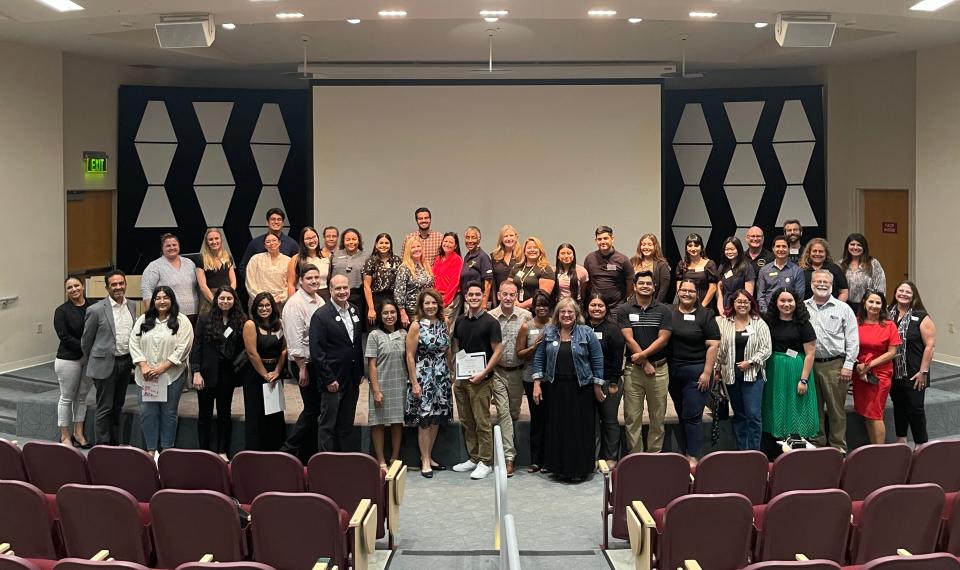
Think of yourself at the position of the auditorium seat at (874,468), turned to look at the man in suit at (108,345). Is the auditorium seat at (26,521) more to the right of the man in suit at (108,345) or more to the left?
left

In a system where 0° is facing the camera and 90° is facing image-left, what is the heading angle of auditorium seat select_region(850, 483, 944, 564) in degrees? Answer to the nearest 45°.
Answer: approximately 135°

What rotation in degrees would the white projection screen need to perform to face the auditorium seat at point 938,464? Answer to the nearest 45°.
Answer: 0° — it already faces it

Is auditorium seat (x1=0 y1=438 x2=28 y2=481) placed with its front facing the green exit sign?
yes

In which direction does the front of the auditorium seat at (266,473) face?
away from the camera

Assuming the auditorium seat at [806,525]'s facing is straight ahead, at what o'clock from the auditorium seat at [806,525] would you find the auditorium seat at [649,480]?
the auditorium seat at [649,480] is roughly at 12 o'clock from the auditorium seat at [806,525].

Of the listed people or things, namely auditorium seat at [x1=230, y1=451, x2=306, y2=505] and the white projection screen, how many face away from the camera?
1

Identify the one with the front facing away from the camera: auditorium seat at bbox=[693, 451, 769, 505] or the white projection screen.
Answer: the auditorium seat

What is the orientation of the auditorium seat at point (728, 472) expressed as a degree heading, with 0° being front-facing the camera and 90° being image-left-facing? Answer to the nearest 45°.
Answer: approximately 180°

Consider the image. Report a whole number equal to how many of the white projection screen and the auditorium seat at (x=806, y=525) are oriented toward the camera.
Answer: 1
